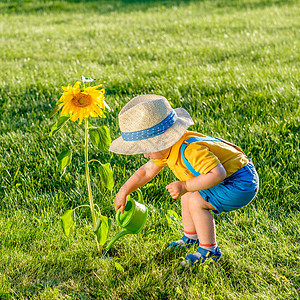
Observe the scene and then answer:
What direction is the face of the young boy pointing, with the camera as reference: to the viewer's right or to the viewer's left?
to the viewer's left

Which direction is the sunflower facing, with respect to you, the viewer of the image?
facing the viewer
